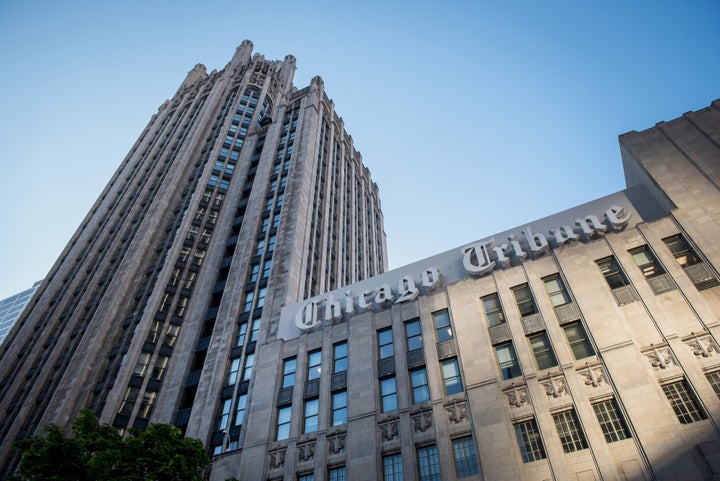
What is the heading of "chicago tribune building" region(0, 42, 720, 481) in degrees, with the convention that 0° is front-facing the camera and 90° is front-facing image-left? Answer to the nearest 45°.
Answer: approximately 45°

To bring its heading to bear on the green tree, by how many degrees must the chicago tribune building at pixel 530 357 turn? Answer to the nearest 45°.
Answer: approximately 45° to its right
